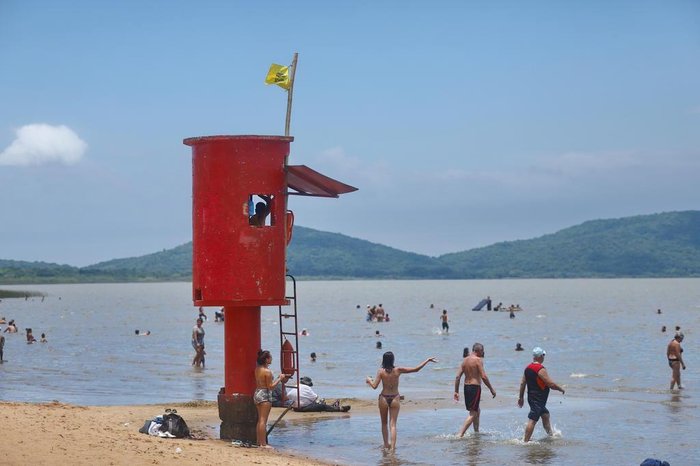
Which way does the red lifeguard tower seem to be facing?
to the viewer's right

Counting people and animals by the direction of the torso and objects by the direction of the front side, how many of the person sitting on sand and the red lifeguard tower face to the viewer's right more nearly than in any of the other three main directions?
2

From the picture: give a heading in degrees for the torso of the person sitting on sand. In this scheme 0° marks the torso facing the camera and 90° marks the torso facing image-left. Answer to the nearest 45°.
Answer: approximately 270°
